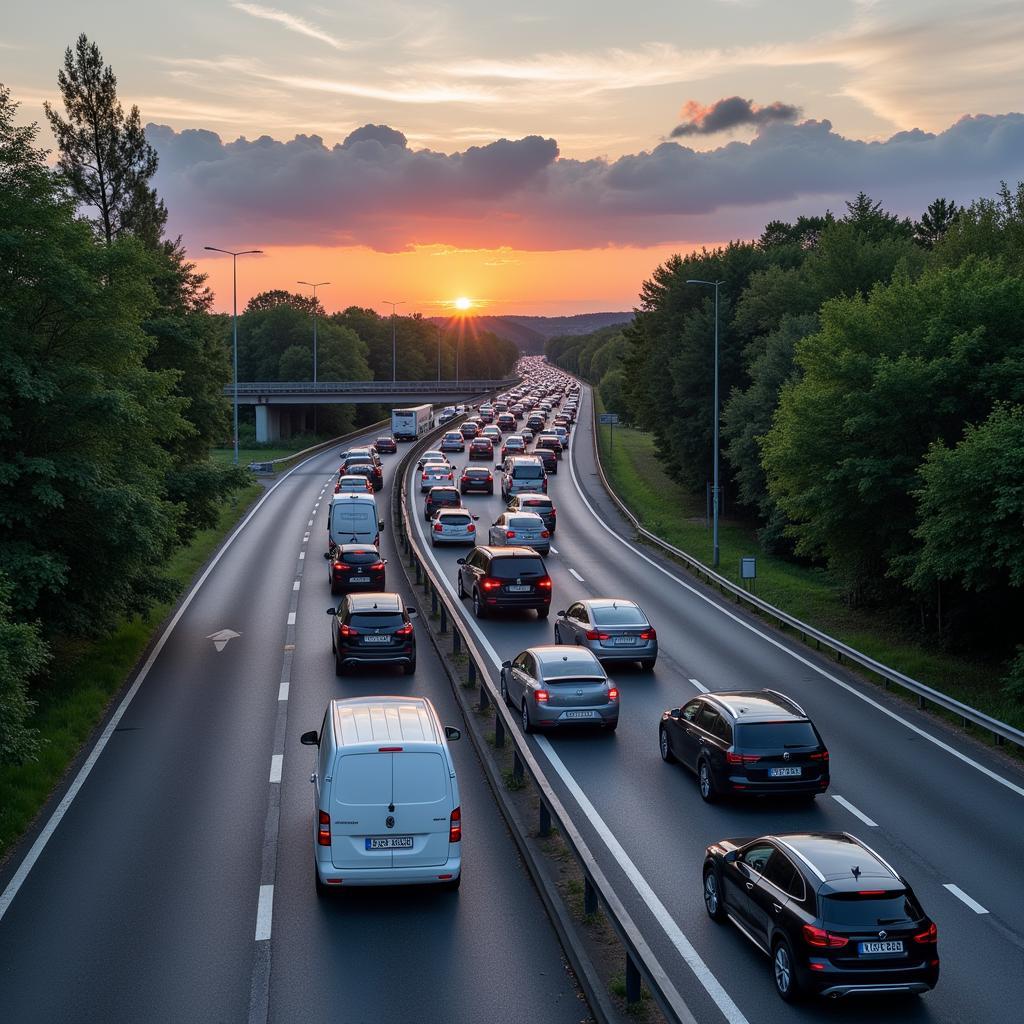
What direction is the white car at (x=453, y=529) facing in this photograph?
away from the camera

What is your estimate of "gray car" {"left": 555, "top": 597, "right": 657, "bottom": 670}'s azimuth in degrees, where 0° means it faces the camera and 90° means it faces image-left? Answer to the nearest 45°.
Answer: approximately 135°

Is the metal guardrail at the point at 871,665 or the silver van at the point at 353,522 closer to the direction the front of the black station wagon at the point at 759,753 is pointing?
the silver van

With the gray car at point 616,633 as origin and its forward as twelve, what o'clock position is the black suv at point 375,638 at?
The black suv is roughly at 10 o'clock from the gray car.

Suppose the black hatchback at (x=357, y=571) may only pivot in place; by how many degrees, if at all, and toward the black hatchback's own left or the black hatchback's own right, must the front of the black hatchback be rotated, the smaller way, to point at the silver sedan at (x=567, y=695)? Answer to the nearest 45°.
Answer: approximately 180°

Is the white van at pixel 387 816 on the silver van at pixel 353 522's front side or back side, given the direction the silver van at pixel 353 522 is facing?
on the back side

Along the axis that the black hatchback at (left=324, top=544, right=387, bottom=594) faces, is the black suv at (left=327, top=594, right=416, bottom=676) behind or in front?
behind

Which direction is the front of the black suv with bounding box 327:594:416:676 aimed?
away from the camera

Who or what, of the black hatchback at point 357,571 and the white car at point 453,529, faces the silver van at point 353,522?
the black hatchback

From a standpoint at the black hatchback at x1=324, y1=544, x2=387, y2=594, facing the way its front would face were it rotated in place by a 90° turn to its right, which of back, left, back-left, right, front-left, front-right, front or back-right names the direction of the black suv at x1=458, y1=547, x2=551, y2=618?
front-right

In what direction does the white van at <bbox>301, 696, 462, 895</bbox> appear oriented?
away from the camera

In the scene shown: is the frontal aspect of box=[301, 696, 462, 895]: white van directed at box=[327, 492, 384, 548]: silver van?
yes

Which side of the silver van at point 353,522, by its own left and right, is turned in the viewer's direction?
back

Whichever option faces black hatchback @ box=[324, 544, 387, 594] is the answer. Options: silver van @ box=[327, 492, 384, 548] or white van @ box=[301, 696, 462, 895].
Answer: white van @ box=[301, 696, 462, 895]

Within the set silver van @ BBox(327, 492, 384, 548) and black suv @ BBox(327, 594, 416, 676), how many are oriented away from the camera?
2

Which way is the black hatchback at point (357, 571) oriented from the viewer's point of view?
away from the camera

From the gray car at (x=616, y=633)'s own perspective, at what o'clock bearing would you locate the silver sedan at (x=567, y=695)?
The silver sedan is roughly at 8 o'clock from the gray car.
